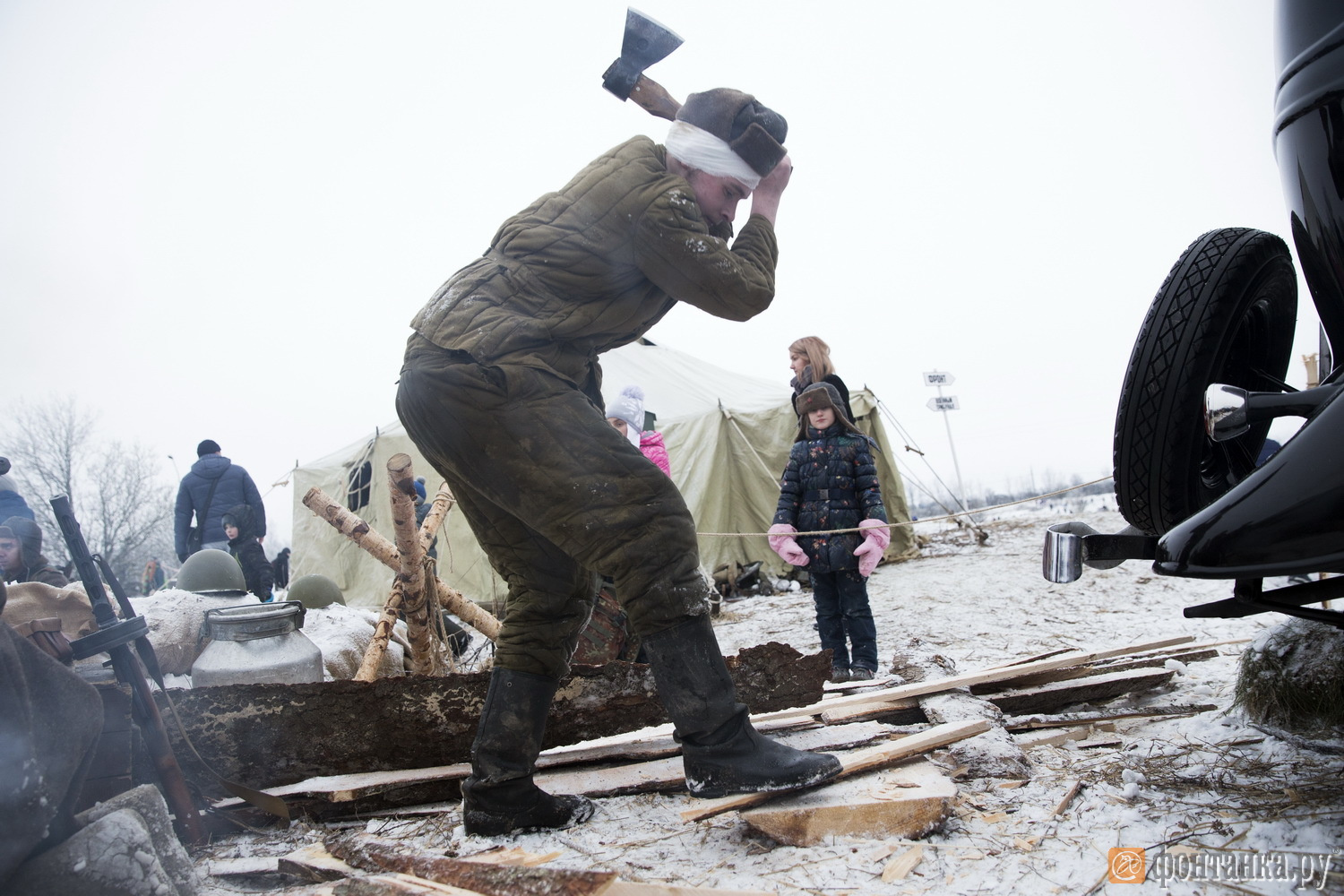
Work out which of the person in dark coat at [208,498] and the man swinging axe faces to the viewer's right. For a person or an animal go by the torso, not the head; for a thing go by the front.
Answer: the man swinging axe

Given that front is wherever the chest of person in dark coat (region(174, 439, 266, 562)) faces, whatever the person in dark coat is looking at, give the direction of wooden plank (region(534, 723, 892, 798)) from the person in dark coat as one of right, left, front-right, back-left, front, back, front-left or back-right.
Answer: back

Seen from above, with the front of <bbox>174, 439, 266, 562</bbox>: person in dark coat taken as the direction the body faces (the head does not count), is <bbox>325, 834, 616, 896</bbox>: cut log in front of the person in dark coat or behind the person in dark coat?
behind

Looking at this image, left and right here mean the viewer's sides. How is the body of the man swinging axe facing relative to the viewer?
facing to the right of the viewer

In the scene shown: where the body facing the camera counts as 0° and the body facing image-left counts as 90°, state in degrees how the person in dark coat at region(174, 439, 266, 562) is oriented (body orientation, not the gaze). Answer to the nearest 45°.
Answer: approximately 180°

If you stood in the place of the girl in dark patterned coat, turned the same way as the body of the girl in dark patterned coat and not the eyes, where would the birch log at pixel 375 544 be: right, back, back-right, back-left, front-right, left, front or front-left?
right

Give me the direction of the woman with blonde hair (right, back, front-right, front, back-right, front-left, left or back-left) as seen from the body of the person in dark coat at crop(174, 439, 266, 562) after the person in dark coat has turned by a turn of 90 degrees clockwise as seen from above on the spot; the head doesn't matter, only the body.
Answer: front-right

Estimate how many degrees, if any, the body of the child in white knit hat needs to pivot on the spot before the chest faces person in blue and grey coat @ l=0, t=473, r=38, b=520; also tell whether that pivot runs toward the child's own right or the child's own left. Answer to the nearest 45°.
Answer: approximately 45° to the child's own right

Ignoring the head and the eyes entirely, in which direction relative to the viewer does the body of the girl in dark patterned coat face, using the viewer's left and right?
facing the viewer

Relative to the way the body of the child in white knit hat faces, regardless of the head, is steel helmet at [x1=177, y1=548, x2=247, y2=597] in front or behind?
in front
